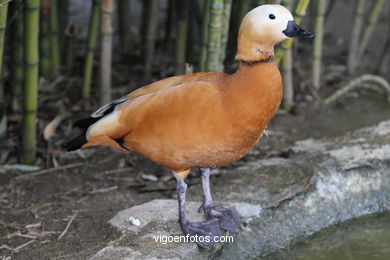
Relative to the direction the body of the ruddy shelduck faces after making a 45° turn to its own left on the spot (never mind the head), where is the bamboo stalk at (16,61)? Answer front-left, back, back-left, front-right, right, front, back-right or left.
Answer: left

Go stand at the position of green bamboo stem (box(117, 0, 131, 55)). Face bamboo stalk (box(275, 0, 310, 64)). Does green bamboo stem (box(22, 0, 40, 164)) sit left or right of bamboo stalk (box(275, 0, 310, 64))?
right

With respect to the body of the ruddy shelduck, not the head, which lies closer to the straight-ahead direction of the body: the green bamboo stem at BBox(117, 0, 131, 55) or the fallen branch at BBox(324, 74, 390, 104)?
the fallen branch

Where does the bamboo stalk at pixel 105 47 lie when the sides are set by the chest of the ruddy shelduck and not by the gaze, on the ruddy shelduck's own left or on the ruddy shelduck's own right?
on the ruddy shelduck's own left

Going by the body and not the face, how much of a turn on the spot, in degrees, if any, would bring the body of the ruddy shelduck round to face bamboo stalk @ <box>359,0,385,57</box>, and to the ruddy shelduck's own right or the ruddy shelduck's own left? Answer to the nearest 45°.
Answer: approximately 45° to the ruddy shelduck's own left

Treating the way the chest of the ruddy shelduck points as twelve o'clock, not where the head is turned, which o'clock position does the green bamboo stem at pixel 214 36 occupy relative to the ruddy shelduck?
The green bamboo stem is roughly at 9 o'clock from the ruddy shelduck.

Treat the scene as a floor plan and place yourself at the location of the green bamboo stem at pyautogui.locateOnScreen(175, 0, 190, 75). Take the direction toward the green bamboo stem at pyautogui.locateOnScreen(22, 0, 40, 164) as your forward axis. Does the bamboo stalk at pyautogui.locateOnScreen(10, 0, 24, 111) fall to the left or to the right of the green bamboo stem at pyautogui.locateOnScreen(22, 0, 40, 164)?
right

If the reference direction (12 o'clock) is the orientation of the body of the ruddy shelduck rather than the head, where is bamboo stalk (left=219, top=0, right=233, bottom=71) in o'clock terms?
The bamboo stalk is roughly at 9 o'clock from the ruddy shelduck.

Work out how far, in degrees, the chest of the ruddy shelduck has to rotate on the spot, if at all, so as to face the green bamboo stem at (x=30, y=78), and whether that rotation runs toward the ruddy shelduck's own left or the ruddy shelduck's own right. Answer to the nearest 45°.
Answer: approximately 135° to the ruddy shelduck's own left

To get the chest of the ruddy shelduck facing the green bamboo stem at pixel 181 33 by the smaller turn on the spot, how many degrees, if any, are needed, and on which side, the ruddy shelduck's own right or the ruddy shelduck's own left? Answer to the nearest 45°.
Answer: approximately 90° to the ruddy shelduck's own left

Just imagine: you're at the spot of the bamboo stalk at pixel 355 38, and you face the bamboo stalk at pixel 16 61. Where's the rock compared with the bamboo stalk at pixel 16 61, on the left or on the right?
left

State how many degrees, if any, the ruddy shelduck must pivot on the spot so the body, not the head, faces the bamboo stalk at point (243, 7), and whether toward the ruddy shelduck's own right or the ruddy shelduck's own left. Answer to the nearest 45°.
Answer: approximately 90° to the ruddy shelduck's own left

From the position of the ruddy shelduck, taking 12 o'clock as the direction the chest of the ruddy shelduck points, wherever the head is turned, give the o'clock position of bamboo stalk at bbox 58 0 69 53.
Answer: The bamboo stalk is roughly at 8 o'clock from the ruddy shelduck.

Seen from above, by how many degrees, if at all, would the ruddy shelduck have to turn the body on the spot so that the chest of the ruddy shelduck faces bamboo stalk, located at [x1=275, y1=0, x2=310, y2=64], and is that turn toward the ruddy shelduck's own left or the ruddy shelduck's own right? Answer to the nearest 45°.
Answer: approximately 45° to the ruddy shelduck's own left

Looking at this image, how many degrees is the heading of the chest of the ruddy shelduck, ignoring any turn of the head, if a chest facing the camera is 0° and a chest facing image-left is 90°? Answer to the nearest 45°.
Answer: approximately 270°
